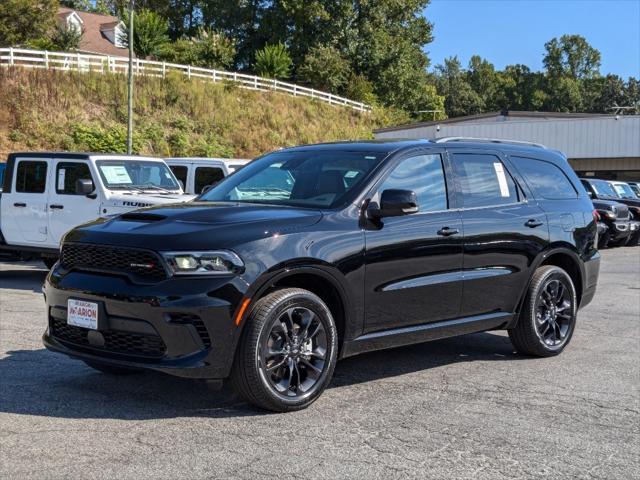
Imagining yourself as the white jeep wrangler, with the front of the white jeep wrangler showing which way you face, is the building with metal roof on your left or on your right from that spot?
on your left

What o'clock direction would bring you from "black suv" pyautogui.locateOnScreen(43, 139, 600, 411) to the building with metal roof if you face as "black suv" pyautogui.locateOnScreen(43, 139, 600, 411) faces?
The building with metal roof is roughly at 5 o'clock from the black suv.

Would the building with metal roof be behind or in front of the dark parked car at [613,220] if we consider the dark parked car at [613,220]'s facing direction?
behind

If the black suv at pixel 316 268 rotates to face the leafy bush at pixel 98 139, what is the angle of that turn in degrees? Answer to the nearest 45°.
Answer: approximately 135° to its right

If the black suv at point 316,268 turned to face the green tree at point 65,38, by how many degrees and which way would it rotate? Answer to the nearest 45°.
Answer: approximately 135° to its right

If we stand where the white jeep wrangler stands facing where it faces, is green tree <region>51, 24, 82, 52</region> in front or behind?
behind

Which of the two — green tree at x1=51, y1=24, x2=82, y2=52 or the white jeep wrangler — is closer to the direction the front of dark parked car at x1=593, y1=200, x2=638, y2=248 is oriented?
the white jeep wrangler

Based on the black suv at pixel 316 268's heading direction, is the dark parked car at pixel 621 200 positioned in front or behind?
behind

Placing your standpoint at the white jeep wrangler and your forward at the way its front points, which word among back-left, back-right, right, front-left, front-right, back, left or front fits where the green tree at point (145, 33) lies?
back-left

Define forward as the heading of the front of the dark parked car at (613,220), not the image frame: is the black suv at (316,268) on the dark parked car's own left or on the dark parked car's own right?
on the dark parked car's own right
